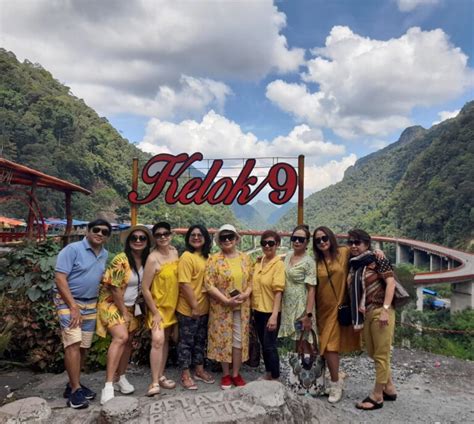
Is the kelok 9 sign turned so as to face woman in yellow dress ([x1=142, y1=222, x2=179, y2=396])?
yes

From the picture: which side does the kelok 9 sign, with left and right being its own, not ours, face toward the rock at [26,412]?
front

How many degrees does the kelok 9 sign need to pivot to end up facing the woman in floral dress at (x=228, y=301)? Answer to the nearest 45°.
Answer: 0° — it already faces them

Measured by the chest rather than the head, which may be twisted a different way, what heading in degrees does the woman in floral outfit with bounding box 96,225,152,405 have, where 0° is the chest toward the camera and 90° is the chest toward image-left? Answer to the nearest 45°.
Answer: approximately 315°

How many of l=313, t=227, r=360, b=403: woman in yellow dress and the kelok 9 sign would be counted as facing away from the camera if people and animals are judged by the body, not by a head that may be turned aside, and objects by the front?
0

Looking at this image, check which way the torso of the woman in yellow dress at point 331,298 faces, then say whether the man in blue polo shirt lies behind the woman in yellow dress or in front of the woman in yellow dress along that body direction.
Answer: in front

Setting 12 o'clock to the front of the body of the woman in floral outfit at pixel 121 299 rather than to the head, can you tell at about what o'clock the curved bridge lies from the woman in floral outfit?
The curved bridge is roughly at 9 o'clock from the woman in floral outfit.

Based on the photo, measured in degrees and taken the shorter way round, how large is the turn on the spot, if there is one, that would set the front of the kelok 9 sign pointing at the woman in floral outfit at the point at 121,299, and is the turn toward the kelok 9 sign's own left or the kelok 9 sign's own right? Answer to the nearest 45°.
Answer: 0° — it already faces them

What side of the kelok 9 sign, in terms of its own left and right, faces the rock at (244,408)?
front

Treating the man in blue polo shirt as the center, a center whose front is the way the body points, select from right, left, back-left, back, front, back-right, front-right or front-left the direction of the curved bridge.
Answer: left
